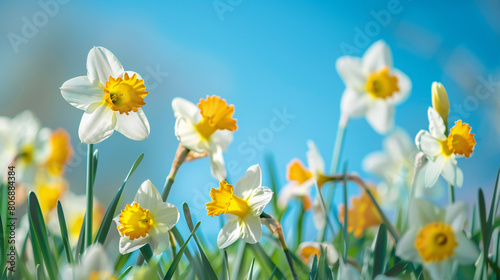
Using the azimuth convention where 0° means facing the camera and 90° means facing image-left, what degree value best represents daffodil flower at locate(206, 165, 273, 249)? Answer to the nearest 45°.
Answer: approximately 45°

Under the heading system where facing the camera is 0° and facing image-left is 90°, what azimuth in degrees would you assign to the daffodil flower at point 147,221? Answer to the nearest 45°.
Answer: approximately 45°
